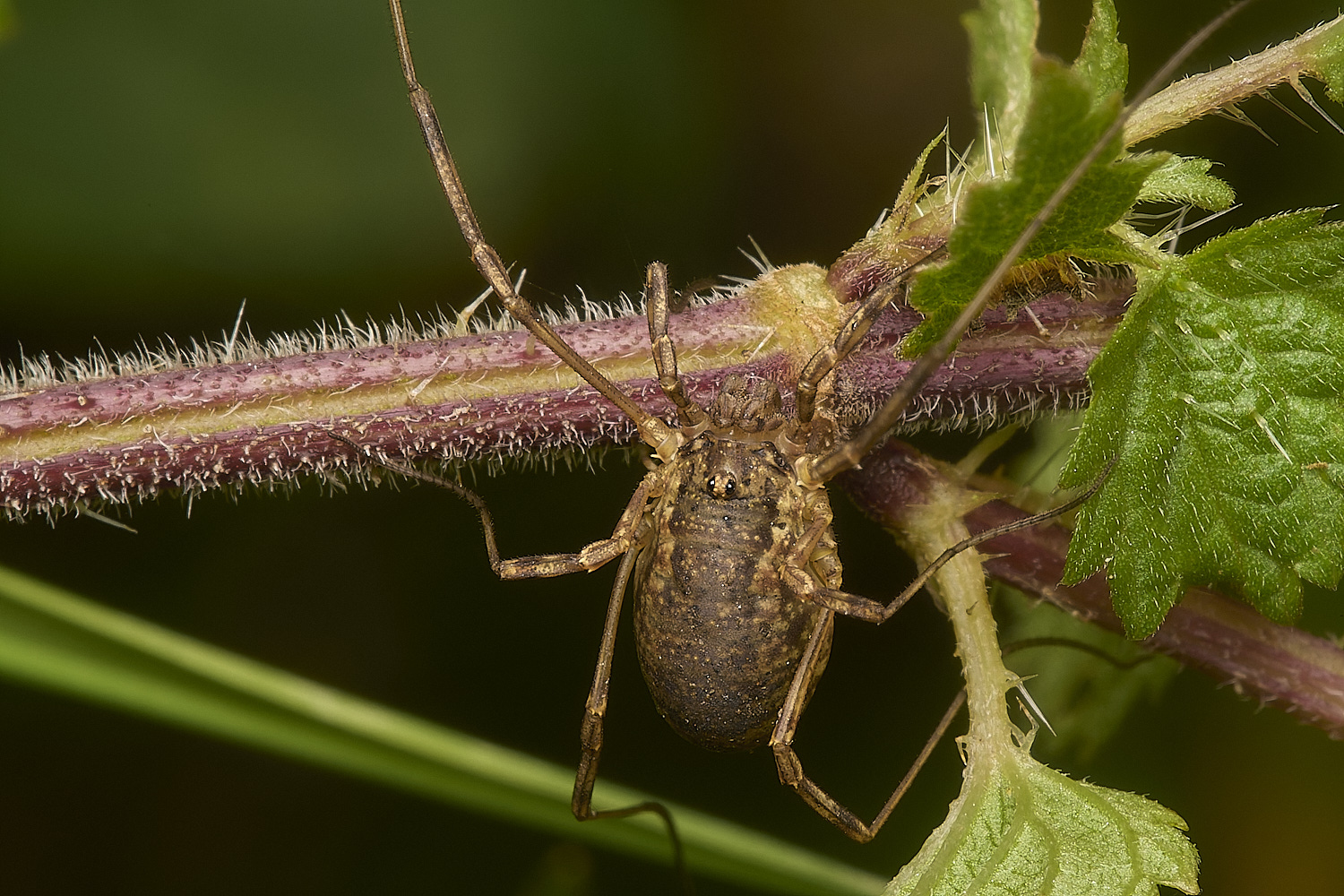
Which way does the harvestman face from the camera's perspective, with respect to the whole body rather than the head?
away from the camera
